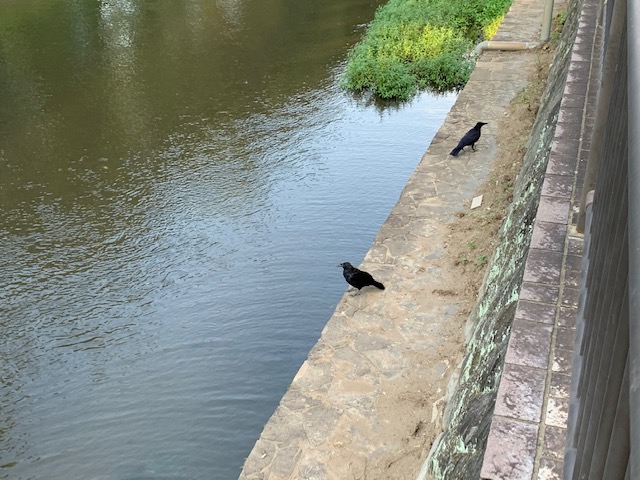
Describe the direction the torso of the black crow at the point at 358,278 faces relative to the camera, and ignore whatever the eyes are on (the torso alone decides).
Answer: to the viewer's left

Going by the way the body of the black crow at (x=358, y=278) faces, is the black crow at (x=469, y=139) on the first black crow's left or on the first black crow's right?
on the first black crow's right

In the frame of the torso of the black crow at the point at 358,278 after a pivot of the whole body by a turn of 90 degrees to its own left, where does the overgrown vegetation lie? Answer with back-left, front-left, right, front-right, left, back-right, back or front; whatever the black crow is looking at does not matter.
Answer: back

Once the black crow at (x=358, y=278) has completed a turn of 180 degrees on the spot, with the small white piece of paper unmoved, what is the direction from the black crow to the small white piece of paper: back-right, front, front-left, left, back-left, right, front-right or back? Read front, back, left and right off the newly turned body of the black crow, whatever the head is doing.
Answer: front-left
